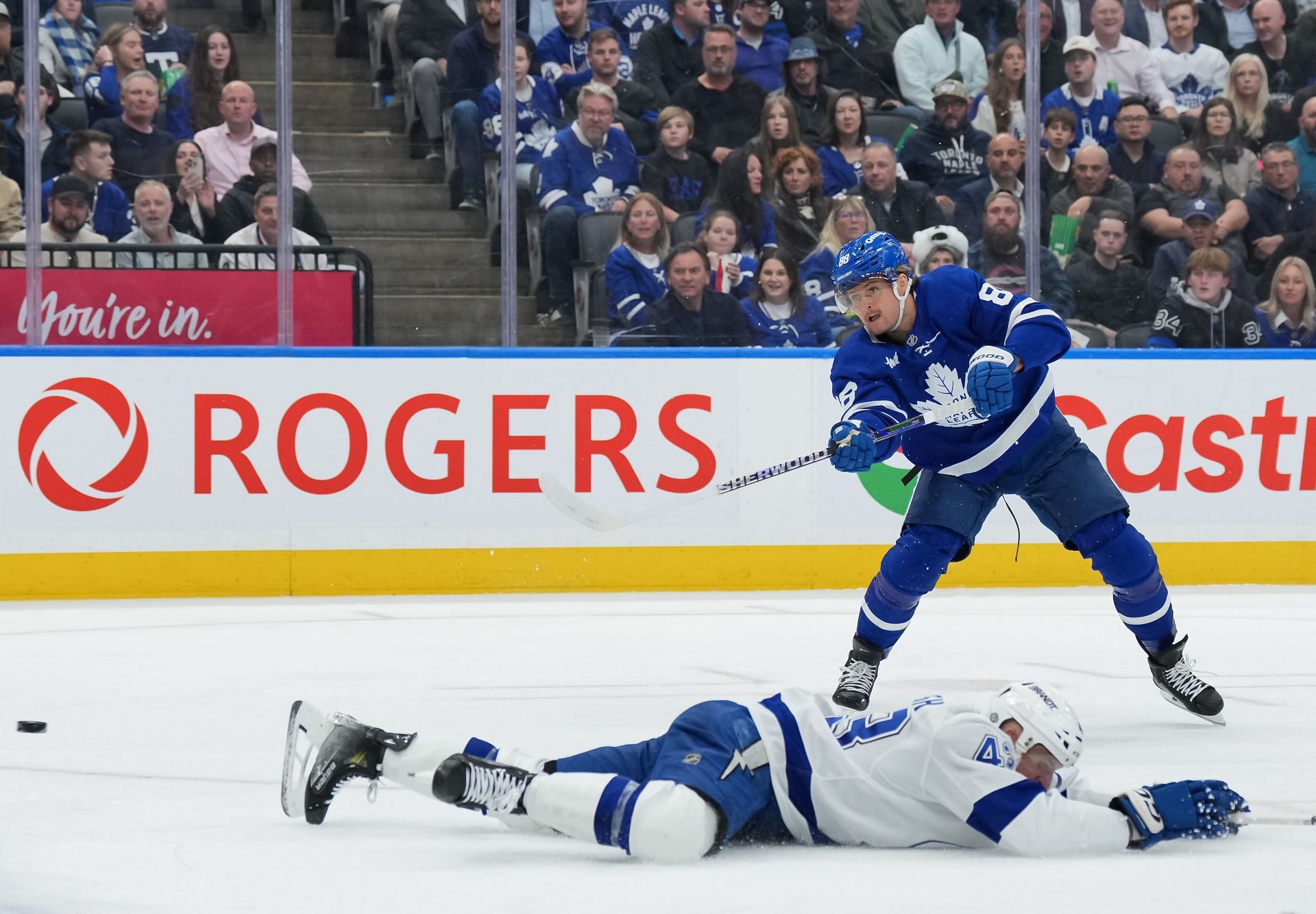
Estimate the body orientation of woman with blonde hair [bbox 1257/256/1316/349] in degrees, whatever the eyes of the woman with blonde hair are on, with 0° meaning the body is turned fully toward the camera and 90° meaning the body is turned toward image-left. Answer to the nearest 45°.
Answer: approximately 0°

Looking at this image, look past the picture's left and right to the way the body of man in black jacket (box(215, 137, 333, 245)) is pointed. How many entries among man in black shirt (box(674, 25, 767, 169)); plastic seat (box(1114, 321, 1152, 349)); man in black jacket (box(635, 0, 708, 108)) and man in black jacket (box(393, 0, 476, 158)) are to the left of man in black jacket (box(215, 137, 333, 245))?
4

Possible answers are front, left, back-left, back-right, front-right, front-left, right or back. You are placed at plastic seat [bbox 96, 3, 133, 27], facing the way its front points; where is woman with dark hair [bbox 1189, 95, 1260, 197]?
left

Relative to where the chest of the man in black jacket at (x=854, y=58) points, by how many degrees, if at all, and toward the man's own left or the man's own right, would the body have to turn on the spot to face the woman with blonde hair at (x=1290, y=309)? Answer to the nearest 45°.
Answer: approximately 90° to the man's own left

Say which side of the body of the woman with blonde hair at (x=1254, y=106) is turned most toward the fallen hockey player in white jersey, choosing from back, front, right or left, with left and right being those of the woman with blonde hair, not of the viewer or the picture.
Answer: front

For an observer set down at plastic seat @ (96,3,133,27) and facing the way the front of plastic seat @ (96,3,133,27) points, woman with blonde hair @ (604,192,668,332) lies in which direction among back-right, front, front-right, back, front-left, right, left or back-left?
left

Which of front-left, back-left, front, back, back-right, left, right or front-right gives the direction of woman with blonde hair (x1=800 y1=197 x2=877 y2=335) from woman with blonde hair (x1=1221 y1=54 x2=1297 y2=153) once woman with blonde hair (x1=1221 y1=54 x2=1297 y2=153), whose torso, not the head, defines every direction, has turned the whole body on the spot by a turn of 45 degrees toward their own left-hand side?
right

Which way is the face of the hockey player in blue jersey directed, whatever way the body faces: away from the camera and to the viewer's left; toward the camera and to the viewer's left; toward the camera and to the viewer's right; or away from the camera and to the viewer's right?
toward the camera and to the viewer's left
